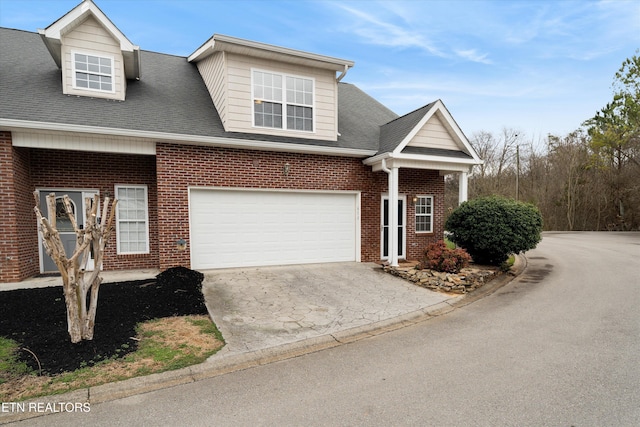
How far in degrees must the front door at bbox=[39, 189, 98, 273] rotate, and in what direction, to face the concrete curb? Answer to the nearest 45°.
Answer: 0° — it already faces it

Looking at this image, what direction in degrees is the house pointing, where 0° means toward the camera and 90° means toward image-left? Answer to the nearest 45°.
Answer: approximately 0°

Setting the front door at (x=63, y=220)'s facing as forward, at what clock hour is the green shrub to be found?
The green shrub is roughly at 10 o'clock from the front door.

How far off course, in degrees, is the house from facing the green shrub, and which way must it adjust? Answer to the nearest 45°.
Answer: approximately 90° to its left

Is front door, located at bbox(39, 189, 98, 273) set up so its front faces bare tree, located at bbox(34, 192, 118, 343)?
yes

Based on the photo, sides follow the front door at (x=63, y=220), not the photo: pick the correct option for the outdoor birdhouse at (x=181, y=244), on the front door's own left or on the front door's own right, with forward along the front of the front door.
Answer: on the front door's own left

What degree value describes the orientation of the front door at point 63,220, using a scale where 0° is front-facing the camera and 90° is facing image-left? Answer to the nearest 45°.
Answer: approximately 0°
